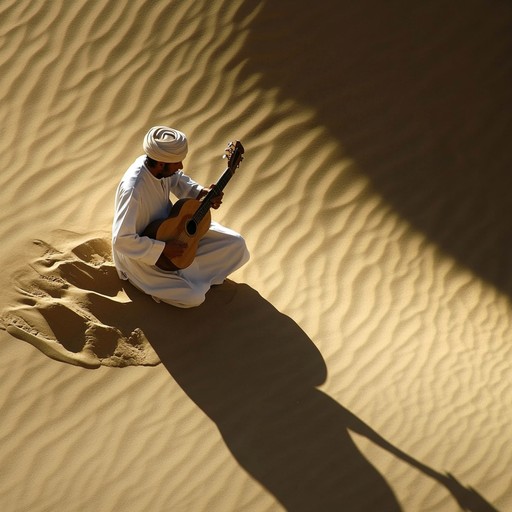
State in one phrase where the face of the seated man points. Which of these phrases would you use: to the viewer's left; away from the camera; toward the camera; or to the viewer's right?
to the viewer's right

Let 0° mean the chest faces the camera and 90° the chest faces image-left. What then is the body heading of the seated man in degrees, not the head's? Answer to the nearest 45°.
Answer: approximately 315°
